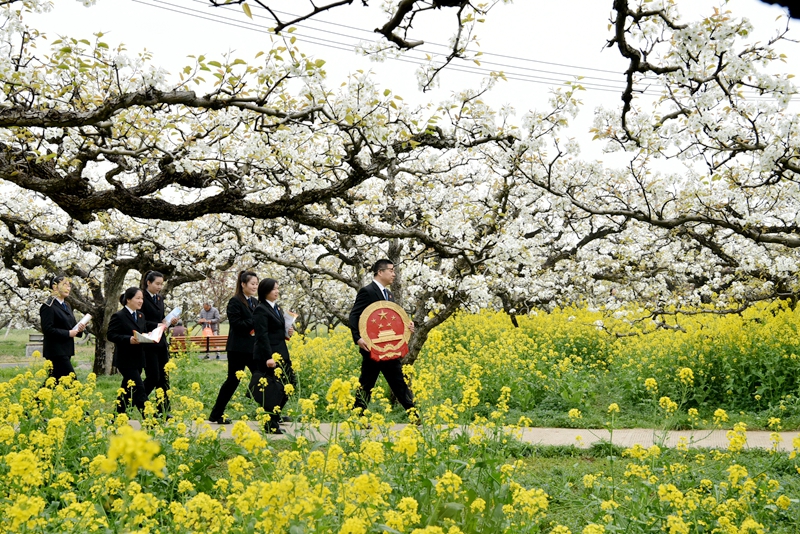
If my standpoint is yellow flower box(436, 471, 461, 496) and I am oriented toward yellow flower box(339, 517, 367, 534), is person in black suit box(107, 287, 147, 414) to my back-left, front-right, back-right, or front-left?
back-right

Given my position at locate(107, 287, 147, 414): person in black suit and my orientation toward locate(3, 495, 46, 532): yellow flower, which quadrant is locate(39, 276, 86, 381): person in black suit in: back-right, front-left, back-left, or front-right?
back-right

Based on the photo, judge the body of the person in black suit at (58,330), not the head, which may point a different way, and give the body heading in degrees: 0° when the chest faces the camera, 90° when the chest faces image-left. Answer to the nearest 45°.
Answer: approximately 315°
